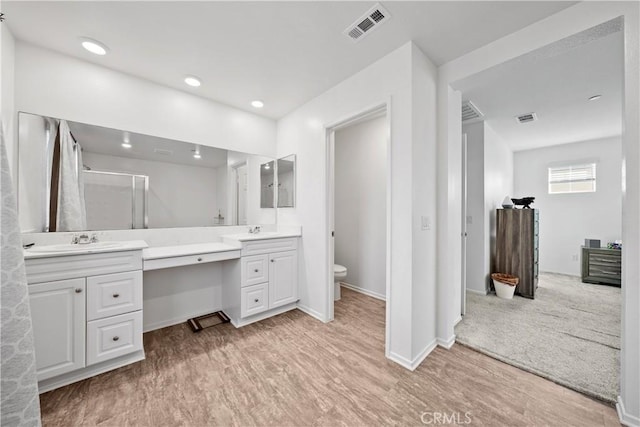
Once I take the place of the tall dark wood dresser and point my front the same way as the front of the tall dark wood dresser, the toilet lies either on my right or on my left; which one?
on my right

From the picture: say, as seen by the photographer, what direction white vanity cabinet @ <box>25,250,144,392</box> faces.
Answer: facing the viewer and to the right of the viewer

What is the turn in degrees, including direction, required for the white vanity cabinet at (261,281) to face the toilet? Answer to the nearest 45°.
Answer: approximately 45° to its left

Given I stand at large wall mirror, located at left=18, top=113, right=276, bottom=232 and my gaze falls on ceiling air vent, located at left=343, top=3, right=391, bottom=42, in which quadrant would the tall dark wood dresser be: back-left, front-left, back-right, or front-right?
front-left

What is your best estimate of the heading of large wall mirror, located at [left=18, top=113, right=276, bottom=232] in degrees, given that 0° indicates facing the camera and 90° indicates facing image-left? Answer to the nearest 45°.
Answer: approximately 315°

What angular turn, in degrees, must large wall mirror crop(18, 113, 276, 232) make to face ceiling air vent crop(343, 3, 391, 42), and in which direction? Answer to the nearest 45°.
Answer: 0° — it already faces it

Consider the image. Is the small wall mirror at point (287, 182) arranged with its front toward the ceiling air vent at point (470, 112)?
no

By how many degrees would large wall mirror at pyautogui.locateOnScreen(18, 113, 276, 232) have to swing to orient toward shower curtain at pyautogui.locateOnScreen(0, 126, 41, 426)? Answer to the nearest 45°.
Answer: approximately 45° to its right

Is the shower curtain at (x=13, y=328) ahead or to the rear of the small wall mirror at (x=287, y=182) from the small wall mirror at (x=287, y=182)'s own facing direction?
ahead

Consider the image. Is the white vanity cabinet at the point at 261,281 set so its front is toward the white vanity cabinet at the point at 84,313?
no

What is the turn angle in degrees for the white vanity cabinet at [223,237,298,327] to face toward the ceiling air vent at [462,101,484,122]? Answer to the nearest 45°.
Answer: approximately 45° to its left

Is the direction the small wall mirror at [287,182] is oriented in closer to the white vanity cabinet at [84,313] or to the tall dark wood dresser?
the white vanity cabinet

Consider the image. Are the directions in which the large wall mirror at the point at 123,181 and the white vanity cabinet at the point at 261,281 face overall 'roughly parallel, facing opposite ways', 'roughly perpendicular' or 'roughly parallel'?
roughly parallel

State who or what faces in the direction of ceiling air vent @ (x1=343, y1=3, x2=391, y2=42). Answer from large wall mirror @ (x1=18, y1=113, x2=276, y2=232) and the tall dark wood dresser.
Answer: the large wall mirror
